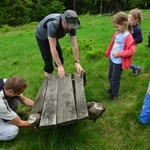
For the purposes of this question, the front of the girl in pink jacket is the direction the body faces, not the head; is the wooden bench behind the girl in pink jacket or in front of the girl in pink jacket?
in front

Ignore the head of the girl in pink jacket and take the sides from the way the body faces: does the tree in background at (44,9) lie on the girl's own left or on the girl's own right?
on the girl's own right

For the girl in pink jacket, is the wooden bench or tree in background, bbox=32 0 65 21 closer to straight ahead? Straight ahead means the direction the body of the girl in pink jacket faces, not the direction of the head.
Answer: the wooden bench

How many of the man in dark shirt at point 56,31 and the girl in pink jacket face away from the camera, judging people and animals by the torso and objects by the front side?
0

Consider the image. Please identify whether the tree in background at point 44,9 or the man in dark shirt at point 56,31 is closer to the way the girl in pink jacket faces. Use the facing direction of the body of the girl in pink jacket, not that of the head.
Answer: the man in dark shirt

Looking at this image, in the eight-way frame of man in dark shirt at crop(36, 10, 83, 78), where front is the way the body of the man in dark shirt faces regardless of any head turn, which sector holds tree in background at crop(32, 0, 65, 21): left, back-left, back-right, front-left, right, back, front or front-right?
back-left

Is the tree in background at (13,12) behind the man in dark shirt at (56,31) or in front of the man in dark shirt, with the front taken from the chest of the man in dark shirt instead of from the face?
behind

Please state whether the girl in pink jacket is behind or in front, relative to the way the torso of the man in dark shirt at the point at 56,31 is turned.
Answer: in front

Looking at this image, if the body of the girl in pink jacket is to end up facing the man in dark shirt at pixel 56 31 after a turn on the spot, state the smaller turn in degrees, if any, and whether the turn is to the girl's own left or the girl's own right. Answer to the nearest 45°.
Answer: approximately 45° to the girl's own right
